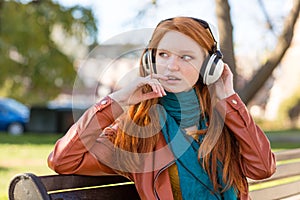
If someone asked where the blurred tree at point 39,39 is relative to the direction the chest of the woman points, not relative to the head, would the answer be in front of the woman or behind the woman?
behind

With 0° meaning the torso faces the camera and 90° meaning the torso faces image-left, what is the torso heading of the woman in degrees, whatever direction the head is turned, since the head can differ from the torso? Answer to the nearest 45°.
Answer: approximately 0°
